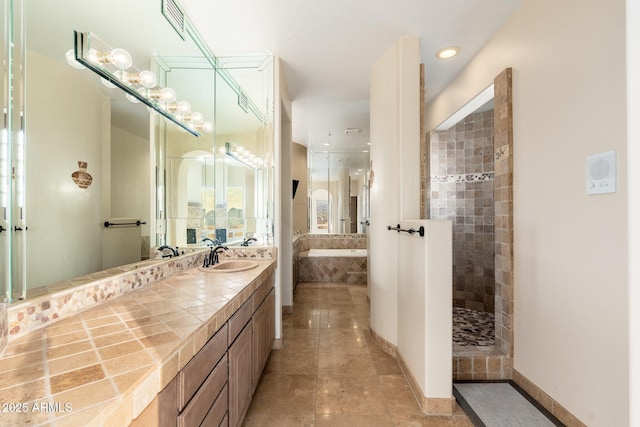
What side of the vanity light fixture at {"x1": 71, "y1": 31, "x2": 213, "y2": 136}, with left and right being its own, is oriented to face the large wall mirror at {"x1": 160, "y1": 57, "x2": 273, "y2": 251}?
left

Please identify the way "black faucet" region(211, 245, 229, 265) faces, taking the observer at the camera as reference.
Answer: facing to the right of the viewer

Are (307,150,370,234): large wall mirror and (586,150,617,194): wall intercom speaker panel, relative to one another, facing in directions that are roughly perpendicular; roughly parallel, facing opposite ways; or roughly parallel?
roughly perpendicular

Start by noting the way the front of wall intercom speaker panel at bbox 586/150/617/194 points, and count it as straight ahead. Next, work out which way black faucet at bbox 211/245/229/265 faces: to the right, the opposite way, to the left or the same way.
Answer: the opposite way

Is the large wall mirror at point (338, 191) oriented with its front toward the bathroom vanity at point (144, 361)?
yes

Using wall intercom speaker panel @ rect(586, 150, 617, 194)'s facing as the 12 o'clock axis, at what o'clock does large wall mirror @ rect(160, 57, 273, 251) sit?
The large wall mirror is roughly at 1 o'clock from the wall intercom speaker panel.

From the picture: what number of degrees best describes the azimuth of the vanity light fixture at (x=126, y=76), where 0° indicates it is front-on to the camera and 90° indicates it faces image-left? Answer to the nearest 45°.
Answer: approximately 315°
